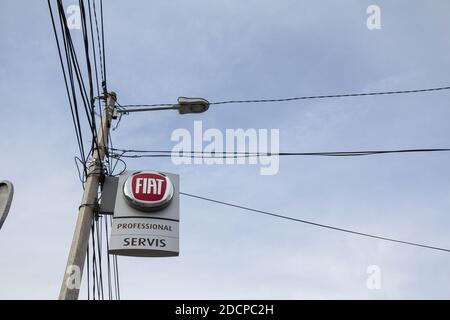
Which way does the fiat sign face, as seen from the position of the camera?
facing the viewer
